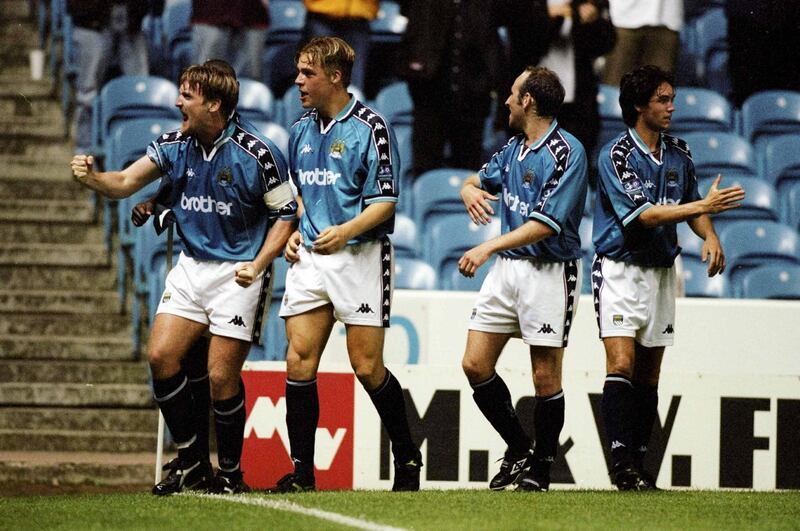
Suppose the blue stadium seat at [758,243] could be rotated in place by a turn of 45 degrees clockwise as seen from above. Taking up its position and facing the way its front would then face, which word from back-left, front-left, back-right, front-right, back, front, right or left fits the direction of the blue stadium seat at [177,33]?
front-right

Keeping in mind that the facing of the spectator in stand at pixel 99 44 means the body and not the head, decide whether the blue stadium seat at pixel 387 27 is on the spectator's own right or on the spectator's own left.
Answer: on the spectator's own left

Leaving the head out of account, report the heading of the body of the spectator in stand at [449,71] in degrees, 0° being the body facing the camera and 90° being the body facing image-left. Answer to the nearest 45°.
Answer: approximately 0°

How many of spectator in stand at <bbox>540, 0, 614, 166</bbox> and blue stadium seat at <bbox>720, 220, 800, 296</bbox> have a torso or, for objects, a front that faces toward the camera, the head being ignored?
2

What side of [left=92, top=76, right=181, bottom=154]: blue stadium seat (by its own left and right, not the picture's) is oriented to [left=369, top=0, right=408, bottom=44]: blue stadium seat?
left

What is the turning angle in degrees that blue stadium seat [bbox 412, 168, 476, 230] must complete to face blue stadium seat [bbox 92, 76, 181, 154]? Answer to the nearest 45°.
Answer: approximately 90° to its right

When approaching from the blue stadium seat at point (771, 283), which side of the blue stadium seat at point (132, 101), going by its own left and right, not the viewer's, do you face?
left
